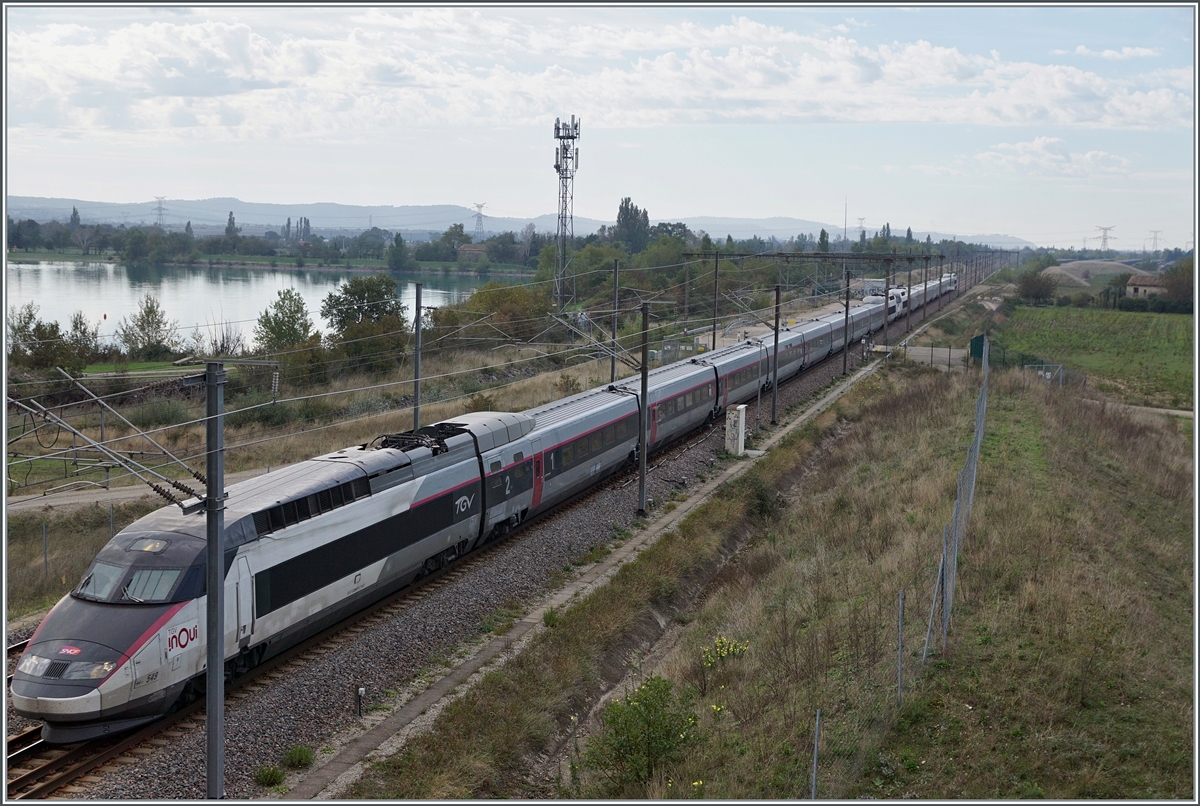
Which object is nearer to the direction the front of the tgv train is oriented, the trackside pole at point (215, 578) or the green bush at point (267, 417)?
the trackside pole

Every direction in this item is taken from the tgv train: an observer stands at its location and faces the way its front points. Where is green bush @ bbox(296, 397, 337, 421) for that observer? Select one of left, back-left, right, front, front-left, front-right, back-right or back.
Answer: back-right

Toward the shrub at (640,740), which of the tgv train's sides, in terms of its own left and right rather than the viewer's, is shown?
left

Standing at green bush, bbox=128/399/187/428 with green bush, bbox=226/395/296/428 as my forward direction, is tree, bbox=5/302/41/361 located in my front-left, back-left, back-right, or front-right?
back-left

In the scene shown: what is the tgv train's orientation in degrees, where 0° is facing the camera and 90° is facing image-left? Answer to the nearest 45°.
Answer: approximately 45°

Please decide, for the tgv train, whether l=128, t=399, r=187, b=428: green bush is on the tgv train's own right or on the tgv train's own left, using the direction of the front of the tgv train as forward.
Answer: on the tgv train's own right

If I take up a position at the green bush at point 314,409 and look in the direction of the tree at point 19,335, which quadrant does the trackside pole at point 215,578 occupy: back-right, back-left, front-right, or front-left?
back-left

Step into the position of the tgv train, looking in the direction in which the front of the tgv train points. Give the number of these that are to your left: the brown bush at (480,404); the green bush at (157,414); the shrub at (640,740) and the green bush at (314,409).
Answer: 1

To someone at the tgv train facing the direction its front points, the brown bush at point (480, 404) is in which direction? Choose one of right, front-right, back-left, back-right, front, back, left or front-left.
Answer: back-right

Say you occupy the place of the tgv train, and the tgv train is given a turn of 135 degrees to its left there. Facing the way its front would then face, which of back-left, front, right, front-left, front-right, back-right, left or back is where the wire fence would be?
front
